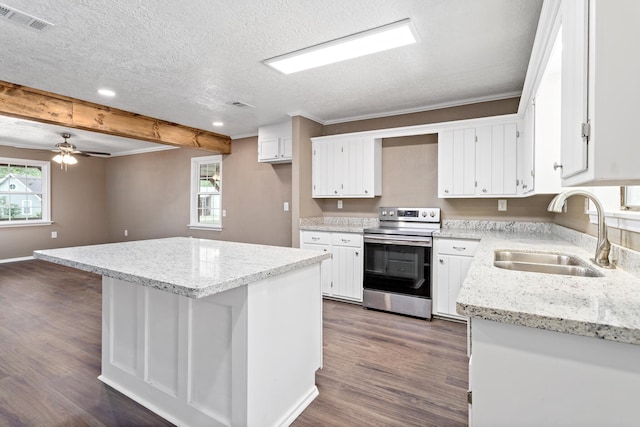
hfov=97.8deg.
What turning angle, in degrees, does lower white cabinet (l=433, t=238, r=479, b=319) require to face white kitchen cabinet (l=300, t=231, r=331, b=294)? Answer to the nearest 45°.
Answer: approximately 90° to its right

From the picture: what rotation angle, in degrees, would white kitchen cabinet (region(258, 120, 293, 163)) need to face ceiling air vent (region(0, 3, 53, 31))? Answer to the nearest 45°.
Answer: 0° — it already faces it

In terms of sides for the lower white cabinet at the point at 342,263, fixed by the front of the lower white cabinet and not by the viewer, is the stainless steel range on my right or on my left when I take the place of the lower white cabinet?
on my left

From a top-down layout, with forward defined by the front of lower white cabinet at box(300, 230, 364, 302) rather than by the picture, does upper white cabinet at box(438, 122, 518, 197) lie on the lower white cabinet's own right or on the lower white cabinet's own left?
on the lower white cabinet's own left

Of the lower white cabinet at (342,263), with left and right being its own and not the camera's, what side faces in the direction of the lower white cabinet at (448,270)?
left

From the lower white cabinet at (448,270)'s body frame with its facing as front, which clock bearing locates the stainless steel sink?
The stainless steel sink is roughly at 11 o'clock from the lower white cabinet.

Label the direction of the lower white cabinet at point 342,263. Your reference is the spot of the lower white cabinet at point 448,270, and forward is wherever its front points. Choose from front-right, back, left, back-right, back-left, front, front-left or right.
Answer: right

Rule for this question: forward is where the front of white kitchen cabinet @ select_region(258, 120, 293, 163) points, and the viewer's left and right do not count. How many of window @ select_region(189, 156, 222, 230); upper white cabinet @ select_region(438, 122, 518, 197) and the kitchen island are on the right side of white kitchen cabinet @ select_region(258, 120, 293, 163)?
1

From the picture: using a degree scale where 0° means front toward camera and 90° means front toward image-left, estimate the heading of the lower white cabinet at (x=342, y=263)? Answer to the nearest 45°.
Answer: approximately 45°

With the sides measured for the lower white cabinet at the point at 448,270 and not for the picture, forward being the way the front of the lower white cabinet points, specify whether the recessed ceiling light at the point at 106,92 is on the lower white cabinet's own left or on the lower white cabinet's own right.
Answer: on the lower white cabinet's own right

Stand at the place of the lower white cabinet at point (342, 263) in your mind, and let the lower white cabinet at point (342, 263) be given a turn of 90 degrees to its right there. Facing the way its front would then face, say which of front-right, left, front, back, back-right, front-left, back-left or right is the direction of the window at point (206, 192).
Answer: front

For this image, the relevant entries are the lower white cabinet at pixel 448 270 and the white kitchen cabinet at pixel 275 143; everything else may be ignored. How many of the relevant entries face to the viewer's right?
0

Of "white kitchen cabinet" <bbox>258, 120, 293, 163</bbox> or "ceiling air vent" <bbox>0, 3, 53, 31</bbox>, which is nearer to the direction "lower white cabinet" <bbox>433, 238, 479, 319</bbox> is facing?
the ceiling air vent
